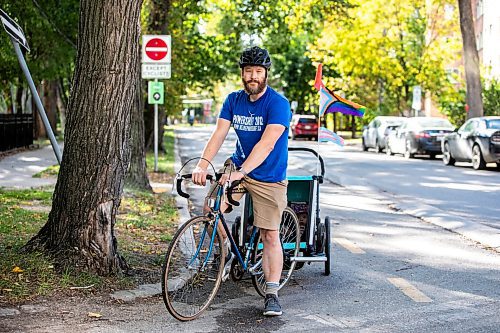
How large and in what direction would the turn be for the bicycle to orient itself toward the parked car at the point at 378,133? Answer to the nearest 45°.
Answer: approximately 135° to its right

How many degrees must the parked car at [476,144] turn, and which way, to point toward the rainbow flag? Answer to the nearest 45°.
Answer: approximately 135° to its left

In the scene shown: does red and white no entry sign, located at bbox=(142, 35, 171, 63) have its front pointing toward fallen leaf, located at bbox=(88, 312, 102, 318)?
yes

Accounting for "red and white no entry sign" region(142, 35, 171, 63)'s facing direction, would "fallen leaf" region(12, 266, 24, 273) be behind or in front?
in front

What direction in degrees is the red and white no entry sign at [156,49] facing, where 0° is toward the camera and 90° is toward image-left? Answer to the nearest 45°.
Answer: approximately 0°

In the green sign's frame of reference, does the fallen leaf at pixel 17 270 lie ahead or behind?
ahead

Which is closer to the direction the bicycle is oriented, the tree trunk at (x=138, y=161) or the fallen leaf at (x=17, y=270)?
the fallen leaf

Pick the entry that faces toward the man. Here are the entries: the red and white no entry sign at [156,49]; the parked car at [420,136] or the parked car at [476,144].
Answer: the red and white no entry sign
